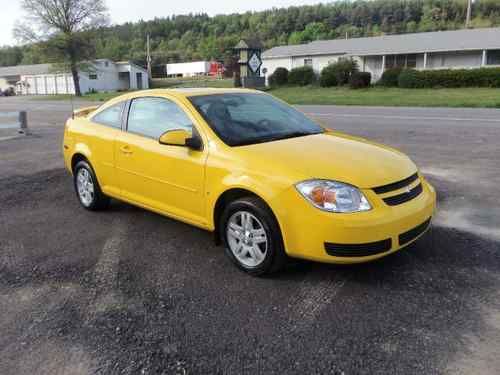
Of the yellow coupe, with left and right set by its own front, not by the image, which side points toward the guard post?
back

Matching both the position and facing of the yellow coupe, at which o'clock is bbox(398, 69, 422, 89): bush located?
The bush is roughly at 8 o'clock from the yellow coupe.

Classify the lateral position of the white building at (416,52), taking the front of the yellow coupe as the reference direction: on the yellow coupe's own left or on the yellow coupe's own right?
on the yellow coupe's own left

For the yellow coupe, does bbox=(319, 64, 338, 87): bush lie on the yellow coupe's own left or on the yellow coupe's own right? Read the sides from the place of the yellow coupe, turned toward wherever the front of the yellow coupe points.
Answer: on the yellow coupe's own left

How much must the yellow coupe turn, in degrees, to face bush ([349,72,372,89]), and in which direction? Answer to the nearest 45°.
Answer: approximately 135° to its left

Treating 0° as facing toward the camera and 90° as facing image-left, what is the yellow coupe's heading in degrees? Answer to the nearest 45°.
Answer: approximately 315°

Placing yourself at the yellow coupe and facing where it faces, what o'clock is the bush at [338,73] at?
The bush is roughly at 8 o'clock from the yellow coupe.

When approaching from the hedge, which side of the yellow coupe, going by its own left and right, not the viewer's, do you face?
left

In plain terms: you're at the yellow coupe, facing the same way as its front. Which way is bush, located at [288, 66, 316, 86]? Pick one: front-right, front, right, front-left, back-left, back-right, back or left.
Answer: back-left
